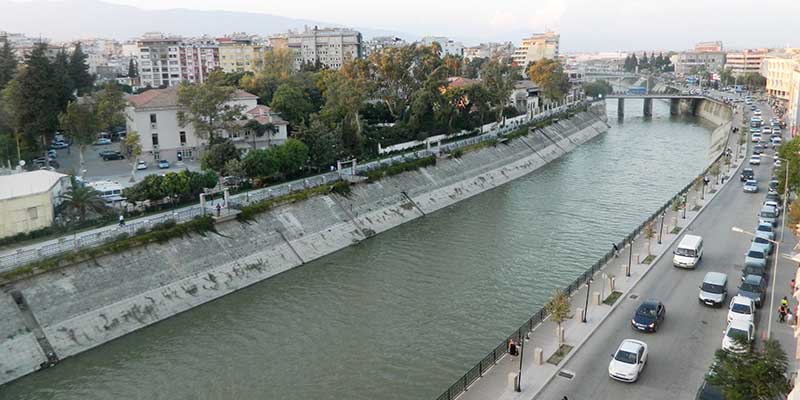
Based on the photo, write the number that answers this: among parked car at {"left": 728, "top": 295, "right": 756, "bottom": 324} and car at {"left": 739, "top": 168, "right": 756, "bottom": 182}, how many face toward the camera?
2

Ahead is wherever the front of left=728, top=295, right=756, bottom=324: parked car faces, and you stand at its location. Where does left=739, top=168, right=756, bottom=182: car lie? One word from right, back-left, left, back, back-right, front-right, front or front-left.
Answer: back

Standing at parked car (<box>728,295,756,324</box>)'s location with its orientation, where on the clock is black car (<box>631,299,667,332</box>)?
The black car is roughly at 2 o'clock from the parked car.

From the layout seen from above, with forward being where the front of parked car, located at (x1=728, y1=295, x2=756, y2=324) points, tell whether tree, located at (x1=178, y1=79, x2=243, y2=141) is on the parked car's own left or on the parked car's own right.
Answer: on the parked car's own right

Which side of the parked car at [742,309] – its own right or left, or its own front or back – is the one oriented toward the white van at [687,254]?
back

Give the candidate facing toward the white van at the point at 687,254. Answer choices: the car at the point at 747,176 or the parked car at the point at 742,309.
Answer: the car

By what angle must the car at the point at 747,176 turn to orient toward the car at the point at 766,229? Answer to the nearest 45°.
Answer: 0° — it already faces it

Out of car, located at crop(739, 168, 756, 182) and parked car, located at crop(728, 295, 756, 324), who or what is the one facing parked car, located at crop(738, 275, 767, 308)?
the car

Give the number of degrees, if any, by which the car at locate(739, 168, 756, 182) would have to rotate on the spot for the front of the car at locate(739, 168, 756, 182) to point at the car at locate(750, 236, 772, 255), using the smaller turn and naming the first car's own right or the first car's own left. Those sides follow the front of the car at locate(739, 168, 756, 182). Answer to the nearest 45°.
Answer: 0° — it already faces it

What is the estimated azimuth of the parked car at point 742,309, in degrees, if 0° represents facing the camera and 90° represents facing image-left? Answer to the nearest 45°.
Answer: approximately 0°

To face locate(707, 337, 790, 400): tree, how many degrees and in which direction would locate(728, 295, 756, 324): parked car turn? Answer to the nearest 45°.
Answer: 0° — it already faces it
